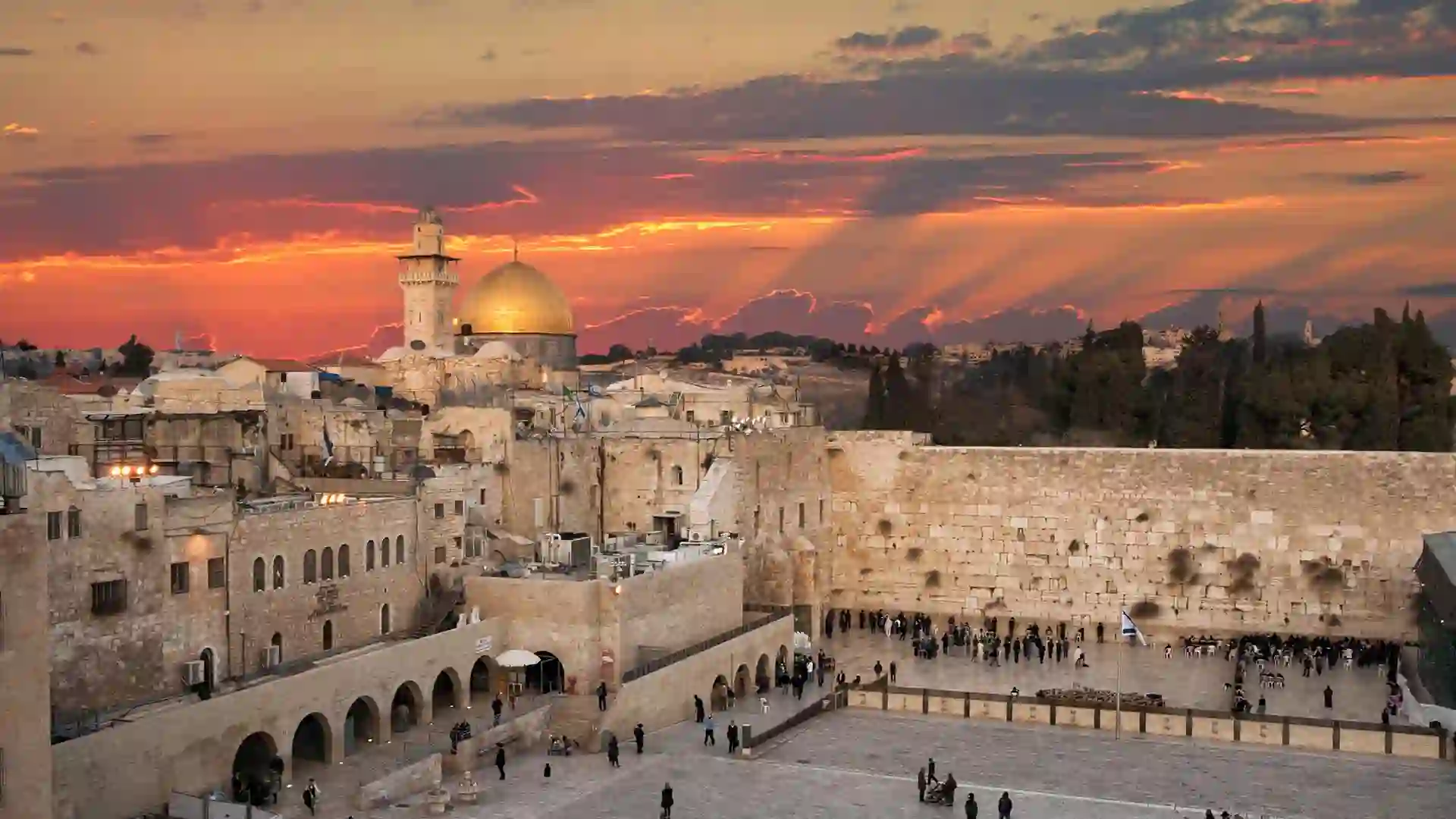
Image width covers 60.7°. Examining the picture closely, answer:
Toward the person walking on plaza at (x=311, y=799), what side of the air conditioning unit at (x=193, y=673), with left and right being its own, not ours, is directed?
front

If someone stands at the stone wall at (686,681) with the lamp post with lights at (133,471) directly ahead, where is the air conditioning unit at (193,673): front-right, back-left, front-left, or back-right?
front-left

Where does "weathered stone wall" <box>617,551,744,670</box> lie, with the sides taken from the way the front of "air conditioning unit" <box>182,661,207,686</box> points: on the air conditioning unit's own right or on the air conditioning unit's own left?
on the air conditioning unit's own left

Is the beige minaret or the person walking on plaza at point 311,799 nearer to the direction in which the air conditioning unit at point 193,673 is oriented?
the person walking on plaza

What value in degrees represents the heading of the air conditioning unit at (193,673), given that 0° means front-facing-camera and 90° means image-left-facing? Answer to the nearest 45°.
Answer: approximately 315°

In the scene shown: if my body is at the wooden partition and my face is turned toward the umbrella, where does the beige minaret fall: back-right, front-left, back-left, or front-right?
front-right

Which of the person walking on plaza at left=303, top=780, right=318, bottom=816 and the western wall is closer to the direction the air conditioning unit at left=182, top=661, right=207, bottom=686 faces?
the person walking on plaza

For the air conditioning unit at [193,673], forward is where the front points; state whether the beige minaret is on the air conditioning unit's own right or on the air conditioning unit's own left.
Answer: on the air conditioning unit's own left

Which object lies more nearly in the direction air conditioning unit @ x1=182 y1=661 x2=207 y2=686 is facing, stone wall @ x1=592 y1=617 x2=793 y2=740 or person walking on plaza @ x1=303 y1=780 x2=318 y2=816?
the person walking on plaza

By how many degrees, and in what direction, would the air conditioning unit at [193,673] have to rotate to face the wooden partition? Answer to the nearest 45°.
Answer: approximately 45° to its left

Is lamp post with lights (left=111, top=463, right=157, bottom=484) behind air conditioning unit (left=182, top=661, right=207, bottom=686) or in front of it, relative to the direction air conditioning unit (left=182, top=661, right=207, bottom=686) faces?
behind
